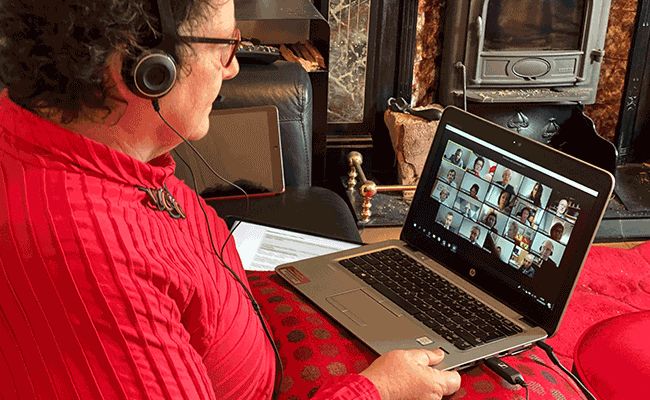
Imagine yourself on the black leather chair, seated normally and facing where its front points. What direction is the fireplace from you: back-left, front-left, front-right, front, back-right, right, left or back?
back-left

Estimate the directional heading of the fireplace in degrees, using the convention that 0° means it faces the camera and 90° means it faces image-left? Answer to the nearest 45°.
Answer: approximately 0°

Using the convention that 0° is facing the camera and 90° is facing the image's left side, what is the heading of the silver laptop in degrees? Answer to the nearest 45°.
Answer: approximately 45°

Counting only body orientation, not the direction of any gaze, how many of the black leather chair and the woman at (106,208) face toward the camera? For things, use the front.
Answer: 1

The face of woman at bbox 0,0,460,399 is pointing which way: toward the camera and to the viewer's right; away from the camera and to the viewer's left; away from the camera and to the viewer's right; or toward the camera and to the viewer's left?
away from the camera and to the viewer's right

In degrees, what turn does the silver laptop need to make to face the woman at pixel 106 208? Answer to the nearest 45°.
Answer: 0° — it already faces them

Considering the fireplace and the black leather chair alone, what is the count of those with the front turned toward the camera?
2

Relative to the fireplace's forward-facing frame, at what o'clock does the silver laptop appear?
The silver laptop is roughly at 12 o'clock from the fireplace.

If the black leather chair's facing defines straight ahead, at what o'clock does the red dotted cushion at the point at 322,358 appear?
The red dotted cushion is roughly at 12 o'clock from the black leather chair.

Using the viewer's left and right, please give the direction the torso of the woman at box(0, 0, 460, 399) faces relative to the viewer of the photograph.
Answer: facing to the right of the viewer
